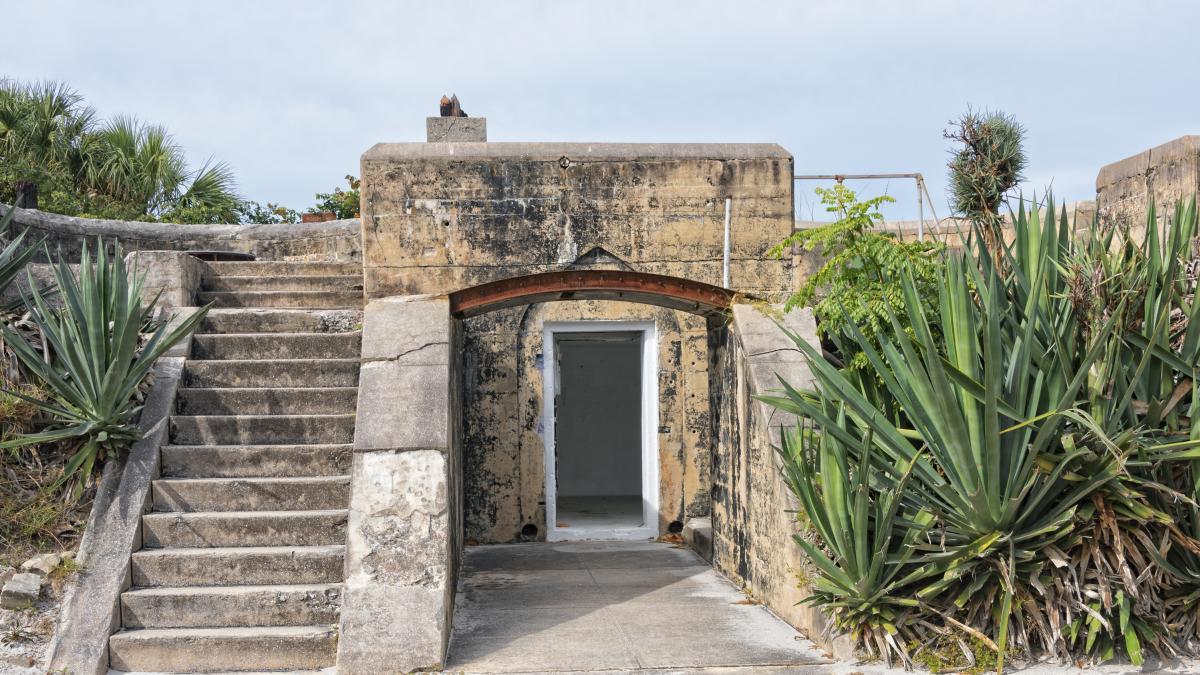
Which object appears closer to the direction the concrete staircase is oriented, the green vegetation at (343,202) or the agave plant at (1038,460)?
the agave plant

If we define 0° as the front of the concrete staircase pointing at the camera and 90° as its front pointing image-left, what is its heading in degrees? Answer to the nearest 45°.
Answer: approximately 0°

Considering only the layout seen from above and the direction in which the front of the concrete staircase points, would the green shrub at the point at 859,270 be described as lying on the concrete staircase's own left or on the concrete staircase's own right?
on the concrete staircase's own left

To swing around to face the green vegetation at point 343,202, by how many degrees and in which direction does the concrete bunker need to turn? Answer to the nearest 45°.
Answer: approximately 180°

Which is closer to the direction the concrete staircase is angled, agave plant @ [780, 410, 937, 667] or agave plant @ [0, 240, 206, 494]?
the agave plant @ [780, 410, 937, 667]

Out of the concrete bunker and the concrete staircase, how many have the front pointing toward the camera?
2

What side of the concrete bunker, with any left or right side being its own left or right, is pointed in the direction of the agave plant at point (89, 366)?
right

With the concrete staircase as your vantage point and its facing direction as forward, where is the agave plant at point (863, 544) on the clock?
The agave plant is roughly at 10 o'clock from the concrete staircase.

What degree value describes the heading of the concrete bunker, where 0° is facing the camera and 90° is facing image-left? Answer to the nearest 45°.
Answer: approximately 0°

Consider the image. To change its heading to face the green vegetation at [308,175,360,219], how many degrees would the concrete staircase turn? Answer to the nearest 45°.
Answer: approximately 180°

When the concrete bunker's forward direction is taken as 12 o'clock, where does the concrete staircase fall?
The concrete staircase is roughly at 2 o'clock from the concrete bunker.

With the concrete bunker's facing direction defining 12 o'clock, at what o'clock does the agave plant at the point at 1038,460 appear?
The agave plant is roughly at 10 o'clock from the concrete bunker.

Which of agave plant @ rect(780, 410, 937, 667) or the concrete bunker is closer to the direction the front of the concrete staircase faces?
the agave plant

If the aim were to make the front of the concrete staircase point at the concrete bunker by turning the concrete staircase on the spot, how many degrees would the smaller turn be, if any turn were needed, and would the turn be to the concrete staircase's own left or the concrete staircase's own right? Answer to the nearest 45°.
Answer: approximately 90° to the concrete staircase's own left
